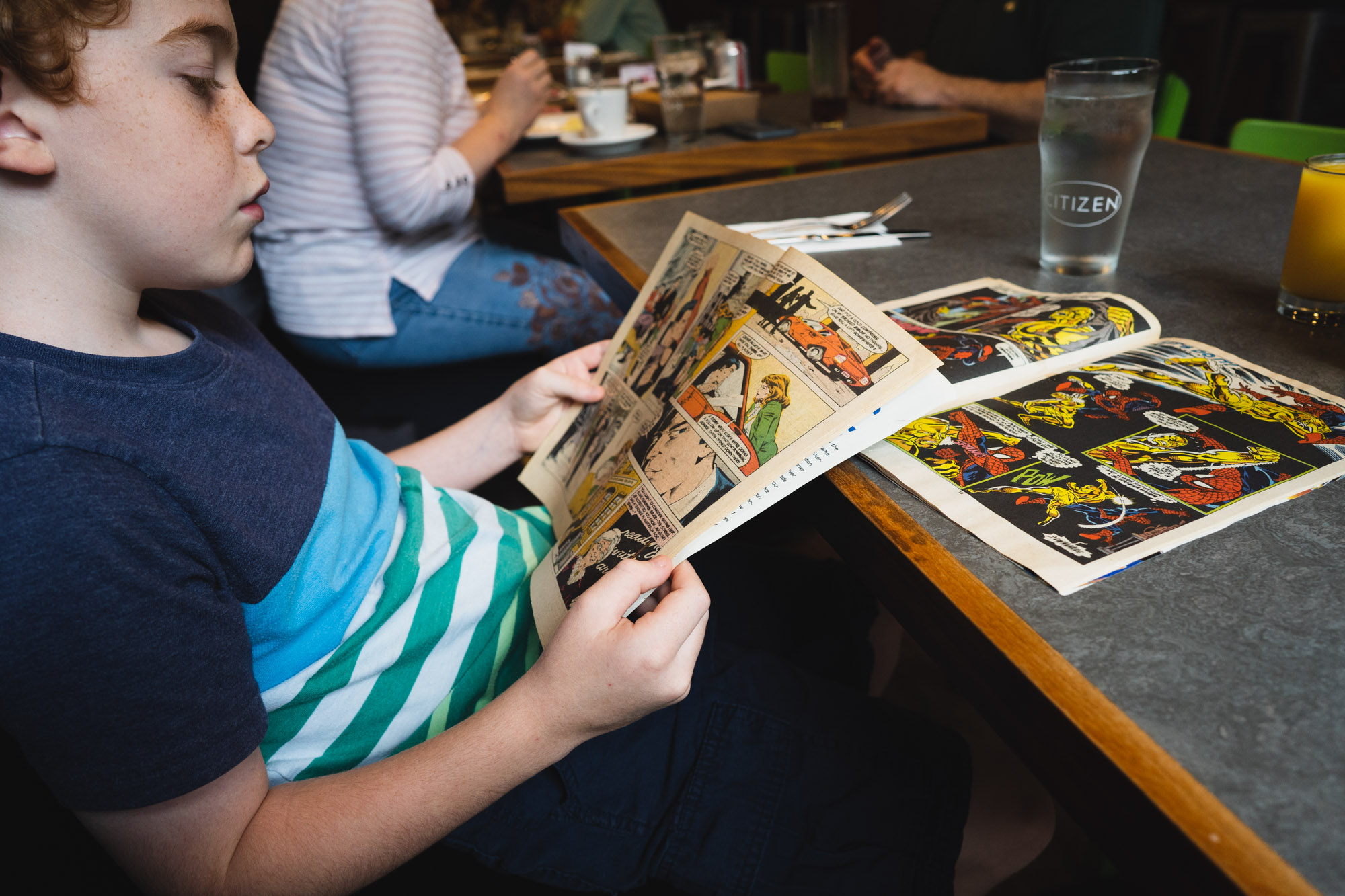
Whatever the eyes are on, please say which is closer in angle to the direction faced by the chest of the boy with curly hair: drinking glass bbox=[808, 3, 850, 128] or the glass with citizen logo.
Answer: the glass with citizen logo

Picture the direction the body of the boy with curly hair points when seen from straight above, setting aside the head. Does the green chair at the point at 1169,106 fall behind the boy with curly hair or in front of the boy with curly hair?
in front

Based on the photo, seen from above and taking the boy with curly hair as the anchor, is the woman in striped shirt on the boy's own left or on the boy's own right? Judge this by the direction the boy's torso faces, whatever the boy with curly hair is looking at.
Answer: on the boy's own left

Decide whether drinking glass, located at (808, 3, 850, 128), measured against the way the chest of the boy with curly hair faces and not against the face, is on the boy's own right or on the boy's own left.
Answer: on the boy's own left

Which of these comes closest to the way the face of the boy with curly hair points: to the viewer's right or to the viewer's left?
to the viewer's right

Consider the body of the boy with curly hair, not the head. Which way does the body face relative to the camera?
to the viewer's right

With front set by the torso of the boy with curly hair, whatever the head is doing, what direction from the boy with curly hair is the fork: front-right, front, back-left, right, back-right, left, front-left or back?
front-left
